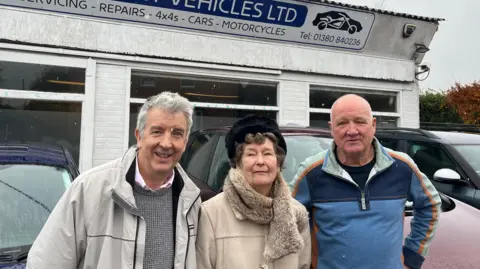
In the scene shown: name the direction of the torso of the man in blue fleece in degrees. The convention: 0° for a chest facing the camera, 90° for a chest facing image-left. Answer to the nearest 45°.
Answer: approximately 0°

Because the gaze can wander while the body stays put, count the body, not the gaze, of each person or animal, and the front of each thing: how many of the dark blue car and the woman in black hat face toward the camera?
2

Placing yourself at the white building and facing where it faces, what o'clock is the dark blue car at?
The dark blue car is roughly at 2 o'clock from the white building.

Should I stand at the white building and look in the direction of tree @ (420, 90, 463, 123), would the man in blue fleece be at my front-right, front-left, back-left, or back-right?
back-right

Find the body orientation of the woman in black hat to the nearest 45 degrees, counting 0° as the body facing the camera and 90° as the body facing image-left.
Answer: approximately 0°

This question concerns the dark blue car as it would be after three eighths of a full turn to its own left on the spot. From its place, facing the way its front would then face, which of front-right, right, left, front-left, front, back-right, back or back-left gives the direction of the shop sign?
front

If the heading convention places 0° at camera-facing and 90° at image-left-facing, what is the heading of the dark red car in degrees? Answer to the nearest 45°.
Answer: approximately 315°

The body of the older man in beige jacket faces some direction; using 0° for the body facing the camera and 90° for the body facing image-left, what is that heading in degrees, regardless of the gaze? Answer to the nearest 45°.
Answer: approximately 315°
